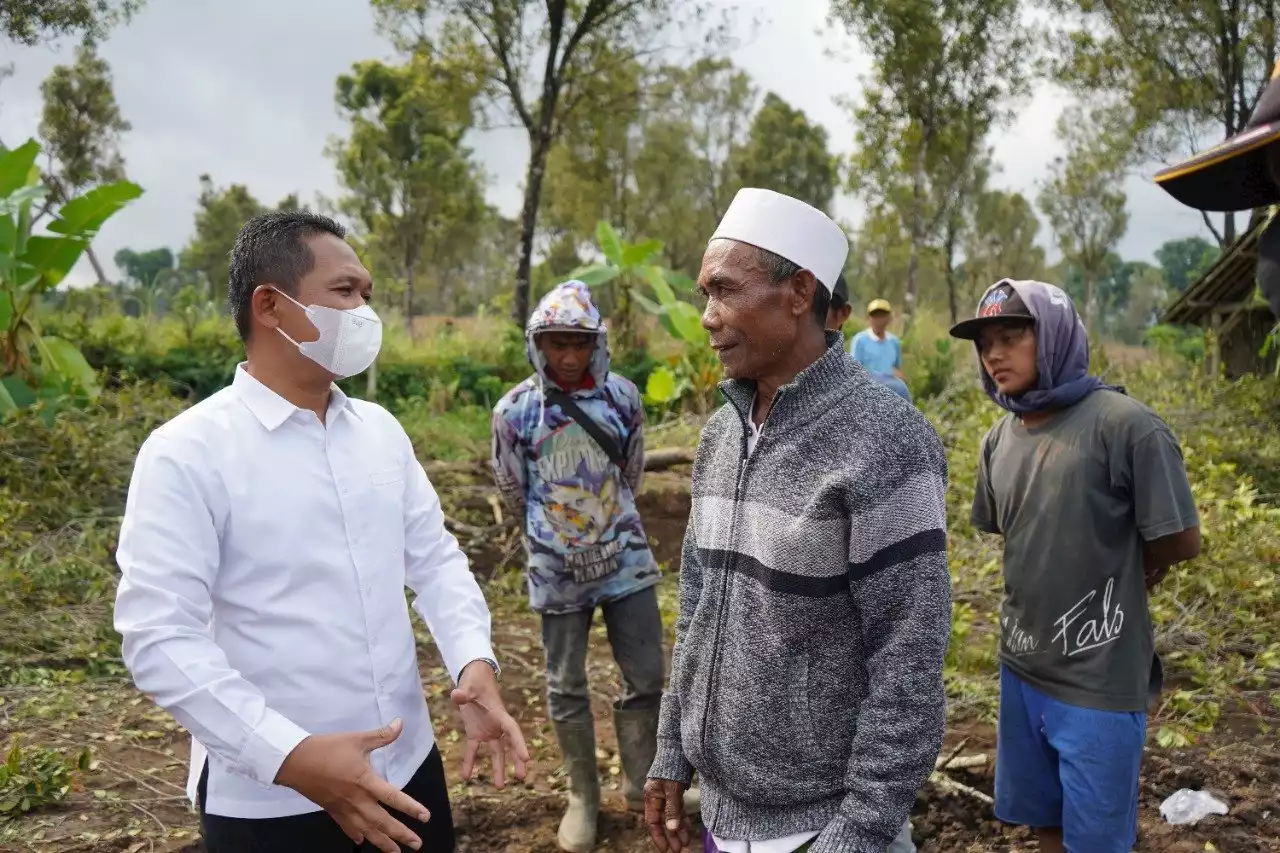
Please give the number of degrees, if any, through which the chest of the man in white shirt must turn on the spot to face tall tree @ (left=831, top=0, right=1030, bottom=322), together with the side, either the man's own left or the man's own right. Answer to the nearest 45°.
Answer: approximately 90° to the man's own left

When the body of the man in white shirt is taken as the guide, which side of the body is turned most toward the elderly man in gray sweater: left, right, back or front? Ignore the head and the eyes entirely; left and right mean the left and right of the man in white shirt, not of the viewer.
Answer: front

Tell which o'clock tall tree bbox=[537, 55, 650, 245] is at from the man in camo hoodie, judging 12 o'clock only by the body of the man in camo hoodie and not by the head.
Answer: The tall tree is roughly at 6 o'clock from the man in camo hoodie.

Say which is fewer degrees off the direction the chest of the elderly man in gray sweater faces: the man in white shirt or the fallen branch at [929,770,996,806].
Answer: the man in white shirt

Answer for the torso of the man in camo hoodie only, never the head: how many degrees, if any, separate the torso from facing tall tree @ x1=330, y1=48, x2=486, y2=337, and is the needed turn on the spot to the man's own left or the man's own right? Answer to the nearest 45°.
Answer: approximately 180°

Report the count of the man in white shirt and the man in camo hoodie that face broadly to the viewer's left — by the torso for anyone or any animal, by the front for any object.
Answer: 0

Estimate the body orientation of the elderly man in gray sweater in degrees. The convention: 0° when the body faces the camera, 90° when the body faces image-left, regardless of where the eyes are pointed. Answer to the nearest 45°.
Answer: approximately 45°

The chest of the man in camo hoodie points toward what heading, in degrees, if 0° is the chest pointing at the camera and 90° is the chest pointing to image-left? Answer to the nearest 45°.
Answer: approximately 0°

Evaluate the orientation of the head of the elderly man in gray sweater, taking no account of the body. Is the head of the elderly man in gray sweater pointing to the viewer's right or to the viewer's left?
to the viewer's left

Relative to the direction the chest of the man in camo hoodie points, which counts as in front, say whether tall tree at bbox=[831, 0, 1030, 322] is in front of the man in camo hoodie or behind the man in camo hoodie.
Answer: behind
